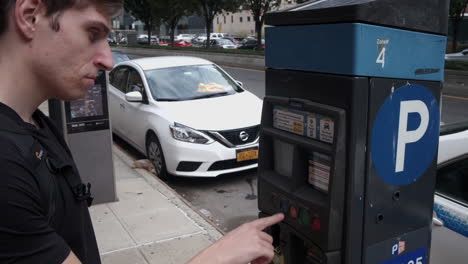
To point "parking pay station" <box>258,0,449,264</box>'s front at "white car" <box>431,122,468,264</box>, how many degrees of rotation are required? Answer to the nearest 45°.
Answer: approximately 180°

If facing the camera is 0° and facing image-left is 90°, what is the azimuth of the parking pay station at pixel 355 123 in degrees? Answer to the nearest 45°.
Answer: approximately 45°

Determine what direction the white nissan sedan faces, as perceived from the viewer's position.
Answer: facing the viewer and to the right of the viewer

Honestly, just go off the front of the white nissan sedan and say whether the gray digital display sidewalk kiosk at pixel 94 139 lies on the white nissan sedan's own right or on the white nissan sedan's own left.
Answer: on the white nissan sedan's own right

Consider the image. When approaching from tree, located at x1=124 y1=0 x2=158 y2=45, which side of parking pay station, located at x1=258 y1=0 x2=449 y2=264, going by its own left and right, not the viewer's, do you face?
right

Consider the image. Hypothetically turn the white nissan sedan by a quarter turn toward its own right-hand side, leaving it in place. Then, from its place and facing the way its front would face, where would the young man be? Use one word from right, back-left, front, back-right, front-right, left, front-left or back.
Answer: front-left

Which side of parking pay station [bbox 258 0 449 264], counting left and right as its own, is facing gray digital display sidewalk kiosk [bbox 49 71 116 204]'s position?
right

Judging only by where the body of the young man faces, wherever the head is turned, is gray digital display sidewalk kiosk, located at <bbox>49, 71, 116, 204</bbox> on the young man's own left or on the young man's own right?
on the young man's own left

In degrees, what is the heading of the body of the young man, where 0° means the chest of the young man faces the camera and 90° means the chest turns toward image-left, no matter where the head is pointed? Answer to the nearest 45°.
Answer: approximately 270°

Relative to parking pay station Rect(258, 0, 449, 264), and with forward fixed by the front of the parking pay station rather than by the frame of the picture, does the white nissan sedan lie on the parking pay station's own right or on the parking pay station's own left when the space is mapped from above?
on the parking pay station's own right

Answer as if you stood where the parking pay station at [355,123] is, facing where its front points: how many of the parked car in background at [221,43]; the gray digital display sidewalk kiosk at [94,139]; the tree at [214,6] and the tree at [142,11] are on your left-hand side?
0

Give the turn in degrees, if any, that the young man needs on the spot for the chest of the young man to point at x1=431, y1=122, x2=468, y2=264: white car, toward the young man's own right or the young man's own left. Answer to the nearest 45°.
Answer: approximately 45° to the young man's own left

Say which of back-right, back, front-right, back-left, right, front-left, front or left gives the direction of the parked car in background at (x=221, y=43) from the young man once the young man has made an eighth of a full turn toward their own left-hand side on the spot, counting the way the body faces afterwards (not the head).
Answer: front-left

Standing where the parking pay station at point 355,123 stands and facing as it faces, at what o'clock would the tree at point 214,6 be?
The tree is roughly at 4 o'clock from the parking pay station.

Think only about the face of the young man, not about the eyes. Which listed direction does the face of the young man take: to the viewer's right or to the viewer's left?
to the viewer's right

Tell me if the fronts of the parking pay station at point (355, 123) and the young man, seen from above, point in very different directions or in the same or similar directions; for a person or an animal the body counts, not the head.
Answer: very different directions

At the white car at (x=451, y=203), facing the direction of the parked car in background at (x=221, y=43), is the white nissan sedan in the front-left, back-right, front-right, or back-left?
front-left

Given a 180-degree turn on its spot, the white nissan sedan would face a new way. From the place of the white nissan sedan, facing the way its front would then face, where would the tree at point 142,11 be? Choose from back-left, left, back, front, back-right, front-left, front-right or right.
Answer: front-right

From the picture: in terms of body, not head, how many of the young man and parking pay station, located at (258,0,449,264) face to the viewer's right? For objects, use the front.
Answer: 1
